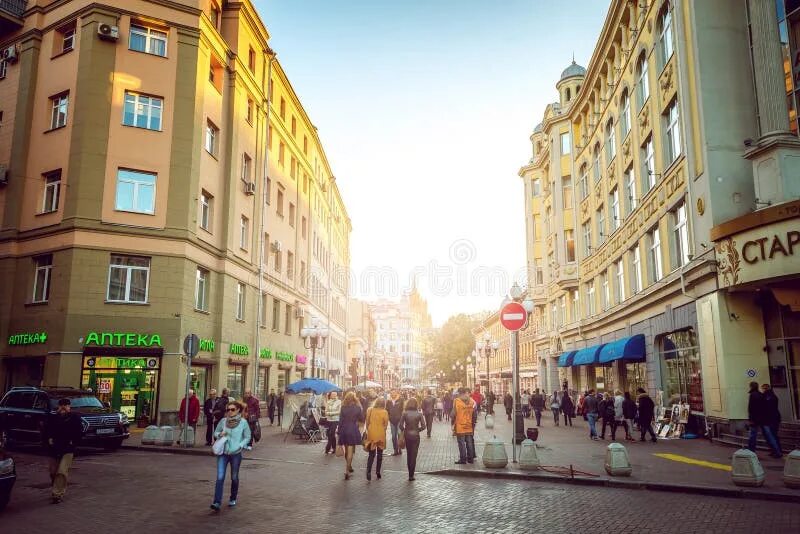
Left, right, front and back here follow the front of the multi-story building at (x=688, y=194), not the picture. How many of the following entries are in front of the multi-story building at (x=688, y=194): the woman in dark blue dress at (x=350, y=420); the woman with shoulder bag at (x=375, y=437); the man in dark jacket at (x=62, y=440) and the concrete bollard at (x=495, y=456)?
4

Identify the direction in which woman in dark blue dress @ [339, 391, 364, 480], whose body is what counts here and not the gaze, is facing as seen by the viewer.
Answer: away from the camera

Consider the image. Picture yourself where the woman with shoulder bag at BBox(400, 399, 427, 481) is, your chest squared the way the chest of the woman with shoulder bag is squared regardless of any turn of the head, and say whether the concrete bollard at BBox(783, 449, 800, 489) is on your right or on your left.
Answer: on your right

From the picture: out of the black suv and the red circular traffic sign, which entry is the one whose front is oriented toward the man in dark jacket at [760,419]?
the black suv

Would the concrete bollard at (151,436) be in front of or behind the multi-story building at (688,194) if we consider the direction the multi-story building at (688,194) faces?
in front

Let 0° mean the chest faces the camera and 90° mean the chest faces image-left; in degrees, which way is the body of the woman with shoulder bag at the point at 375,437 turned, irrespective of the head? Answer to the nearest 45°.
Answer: approximately 180°

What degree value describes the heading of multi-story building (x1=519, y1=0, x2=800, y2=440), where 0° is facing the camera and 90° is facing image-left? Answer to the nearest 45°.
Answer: approximately 45°

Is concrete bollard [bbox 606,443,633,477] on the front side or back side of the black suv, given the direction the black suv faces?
on the front side

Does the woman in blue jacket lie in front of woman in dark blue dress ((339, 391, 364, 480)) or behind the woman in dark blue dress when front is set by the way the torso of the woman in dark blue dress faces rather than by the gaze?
behind

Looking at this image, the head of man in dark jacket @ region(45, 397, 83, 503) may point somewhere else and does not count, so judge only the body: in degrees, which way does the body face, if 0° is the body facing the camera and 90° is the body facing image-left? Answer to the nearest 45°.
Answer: approximately 0°

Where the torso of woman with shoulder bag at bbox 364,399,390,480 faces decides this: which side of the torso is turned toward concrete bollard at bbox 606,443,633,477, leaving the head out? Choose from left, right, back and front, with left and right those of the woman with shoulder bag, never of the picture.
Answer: right

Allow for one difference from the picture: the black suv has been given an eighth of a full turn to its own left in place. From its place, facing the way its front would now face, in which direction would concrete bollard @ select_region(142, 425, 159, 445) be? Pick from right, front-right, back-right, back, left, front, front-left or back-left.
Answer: front

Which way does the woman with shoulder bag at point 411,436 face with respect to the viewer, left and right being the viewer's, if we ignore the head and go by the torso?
facing away from the viewer

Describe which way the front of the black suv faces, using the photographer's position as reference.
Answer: facing the viewer and to the right of the viewer

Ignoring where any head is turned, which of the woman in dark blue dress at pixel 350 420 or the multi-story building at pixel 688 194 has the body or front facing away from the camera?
the woman in dark blue dress
